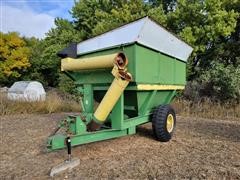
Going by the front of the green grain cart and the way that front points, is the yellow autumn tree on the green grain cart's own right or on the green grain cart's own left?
on the green grain cart's own right

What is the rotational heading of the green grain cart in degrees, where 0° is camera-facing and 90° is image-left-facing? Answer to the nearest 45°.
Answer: approximately 45°
